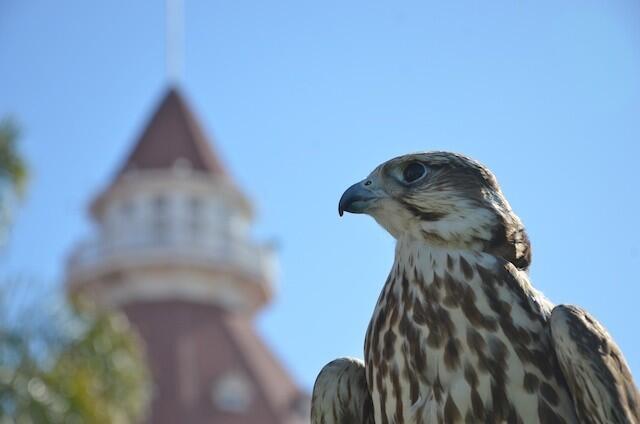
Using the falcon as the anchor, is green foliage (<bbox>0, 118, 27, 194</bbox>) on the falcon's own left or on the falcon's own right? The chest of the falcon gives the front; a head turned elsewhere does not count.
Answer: on the falcon's own right

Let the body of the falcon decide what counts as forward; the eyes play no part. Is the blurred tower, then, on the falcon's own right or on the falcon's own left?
on the falcon's own right

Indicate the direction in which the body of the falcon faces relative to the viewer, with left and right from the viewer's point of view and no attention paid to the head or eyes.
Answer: facing the viewer and to the left of the viewer
